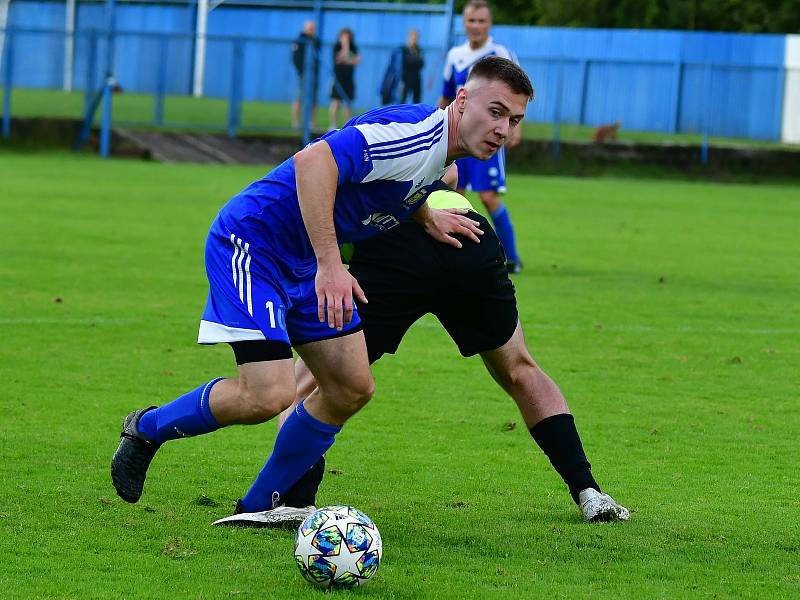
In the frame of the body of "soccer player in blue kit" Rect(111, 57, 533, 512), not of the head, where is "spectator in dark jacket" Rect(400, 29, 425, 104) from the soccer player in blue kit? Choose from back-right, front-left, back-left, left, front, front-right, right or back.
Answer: back-left

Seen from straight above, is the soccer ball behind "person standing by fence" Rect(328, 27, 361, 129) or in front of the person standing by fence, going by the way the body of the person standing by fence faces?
in front

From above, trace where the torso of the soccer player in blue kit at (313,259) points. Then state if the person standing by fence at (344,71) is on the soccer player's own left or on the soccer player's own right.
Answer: on the soccer player's own left

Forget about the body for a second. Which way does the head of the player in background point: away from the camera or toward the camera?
toward the camera

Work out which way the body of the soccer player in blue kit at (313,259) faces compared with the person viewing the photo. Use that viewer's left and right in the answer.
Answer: facing the viewer and to the right of the viewer

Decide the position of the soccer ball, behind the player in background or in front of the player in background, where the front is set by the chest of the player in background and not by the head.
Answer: in front

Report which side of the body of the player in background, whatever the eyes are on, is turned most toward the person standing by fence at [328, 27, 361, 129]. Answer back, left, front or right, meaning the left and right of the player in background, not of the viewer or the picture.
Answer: back

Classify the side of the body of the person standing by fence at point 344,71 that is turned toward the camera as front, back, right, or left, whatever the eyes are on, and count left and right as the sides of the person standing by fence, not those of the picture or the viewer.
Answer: front

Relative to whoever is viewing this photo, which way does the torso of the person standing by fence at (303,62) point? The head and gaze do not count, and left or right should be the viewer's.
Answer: facing the viewer

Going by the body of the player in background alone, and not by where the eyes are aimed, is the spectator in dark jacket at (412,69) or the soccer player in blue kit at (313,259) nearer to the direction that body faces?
the soccer player in blue kit

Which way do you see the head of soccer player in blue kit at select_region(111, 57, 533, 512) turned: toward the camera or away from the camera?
toward the camera

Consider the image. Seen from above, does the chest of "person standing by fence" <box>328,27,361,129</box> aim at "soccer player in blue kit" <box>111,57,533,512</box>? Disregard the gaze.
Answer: yes

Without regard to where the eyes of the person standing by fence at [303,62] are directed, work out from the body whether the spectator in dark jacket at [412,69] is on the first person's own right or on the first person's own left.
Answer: on the first person's own left

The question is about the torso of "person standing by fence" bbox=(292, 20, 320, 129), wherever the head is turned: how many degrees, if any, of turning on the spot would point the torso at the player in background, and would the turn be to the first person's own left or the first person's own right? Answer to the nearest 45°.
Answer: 0° — they already face them
